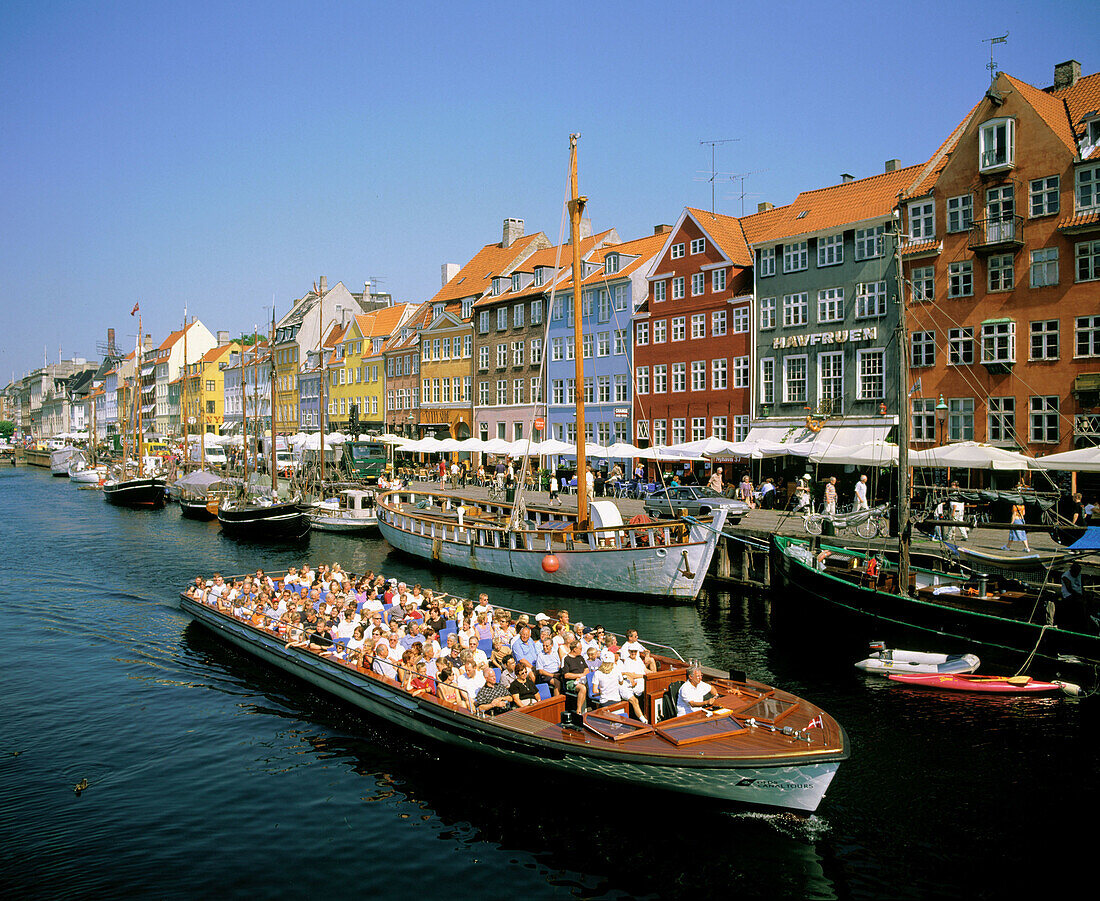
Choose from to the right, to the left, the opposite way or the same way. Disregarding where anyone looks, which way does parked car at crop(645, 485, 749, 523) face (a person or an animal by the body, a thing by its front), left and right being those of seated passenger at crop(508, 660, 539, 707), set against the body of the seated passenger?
the same way

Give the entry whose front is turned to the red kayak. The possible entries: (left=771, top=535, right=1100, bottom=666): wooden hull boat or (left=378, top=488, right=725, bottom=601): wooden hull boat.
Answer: (left=378, top=488, right=725, bottom=601): wooden hull boat

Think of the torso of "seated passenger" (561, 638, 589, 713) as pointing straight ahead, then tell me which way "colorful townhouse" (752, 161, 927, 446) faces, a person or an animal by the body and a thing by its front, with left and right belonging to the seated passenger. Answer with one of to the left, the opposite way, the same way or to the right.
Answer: to the right

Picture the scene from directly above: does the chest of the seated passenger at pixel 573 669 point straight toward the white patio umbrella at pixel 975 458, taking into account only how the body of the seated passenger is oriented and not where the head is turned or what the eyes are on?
no

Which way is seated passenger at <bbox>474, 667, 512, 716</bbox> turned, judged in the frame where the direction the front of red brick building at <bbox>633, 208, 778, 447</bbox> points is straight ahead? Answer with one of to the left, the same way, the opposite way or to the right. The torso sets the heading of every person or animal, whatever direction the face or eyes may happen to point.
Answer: to the left

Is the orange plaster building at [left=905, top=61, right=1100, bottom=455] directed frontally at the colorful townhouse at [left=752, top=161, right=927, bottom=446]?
no

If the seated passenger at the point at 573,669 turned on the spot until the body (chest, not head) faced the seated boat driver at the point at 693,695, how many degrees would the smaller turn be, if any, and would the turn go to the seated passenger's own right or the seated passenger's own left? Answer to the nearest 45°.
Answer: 0° — they already face them

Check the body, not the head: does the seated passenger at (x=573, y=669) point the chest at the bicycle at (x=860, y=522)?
no

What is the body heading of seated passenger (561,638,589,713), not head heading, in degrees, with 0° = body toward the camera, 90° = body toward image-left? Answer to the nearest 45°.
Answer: approximately 315°

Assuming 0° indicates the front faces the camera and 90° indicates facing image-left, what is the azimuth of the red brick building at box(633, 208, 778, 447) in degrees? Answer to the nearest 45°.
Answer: approximately 45°

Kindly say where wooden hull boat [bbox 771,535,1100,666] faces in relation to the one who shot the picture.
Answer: facing away from the viewer and to the left of the viewer

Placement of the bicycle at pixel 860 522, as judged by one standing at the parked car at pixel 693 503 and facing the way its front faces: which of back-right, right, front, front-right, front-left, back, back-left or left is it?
front

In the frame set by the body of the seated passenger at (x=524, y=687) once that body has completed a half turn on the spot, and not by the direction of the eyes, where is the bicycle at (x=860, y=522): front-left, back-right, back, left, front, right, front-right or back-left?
right

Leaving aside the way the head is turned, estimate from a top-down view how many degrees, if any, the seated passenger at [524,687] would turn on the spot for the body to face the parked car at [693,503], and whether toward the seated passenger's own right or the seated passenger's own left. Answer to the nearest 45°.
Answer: approximately 135° to the seated passenger's own left

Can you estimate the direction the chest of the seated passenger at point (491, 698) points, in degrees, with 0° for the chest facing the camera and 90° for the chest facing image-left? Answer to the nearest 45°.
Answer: approximately 315°

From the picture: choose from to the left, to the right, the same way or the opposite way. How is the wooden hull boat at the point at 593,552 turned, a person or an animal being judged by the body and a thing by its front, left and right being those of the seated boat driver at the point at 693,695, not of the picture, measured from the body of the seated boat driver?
the same way

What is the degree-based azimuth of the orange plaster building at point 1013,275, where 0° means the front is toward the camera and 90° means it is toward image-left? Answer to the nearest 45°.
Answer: approximately 45°

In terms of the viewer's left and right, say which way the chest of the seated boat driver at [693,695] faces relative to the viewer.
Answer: facing the viewer and to the right of the viewer
